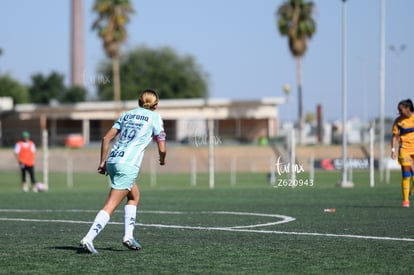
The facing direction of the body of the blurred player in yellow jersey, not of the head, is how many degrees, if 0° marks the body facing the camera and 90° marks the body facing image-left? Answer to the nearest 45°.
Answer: approximately 45°

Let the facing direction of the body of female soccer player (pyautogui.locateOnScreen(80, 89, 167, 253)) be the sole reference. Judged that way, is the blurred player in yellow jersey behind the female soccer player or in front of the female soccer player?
in front

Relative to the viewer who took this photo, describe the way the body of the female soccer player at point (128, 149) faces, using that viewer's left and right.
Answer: facing away from the viewer and to the right of the viewer

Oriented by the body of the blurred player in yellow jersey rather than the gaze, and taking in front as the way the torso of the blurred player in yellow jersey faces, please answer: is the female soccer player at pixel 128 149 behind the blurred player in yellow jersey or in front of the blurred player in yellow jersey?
in front

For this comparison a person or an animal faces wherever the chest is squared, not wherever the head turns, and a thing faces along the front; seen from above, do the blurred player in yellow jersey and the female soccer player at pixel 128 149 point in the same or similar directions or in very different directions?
very different directions
